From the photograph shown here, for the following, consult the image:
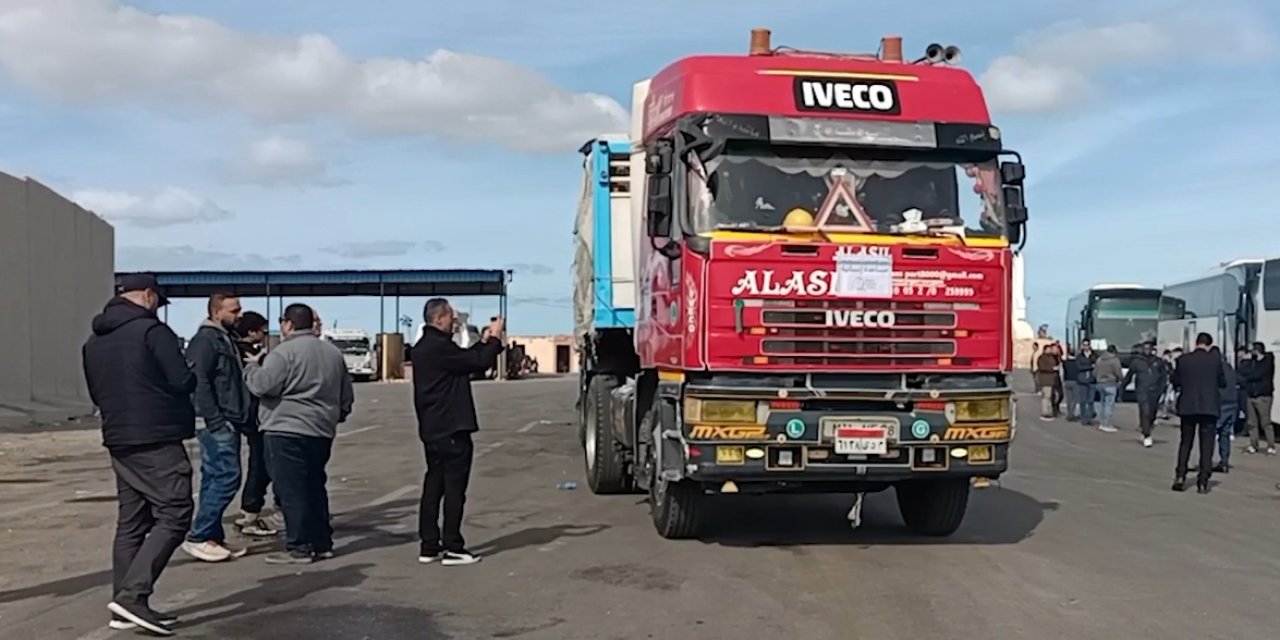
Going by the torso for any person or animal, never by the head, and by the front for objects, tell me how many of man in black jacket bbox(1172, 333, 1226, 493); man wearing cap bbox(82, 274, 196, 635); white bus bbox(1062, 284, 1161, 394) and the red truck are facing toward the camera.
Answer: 2

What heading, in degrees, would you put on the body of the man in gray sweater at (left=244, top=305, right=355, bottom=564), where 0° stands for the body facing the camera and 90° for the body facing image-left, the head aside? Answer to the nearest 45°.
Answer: approximately 135°

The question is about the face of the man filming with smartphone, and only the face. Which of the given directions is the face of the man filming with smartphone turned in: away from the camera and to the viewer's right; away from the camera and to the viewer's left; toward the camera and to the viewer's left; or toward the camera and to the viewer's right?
away from the camera and to the viewer's right

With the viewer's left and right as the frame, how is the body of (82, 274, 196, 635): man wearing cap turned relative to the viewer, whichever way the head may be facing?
facing away from the viewer and to the right of the viewer

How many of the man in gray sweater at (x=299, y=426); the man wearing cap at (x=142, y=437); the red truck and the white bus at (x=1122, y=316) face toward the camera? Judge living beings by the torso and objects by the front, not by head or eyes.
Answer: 2

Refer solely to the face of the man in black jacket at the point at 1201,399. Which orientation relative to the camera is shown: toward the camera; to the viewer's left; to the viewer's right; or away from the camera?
away from the camera

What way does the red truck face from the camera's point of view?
toward the camera

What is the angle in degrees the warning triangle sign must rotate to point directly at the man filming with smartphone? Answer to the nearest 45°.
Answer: approximately 90° to its right

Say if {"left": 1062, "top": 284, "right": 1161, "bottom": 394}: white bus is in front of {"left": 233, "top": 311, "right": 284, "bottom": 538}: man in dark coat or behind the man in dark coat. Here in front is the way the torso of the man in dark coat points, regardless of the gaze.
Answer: in front

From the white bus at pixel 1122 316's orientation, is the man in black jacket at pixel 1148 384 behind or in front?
in front

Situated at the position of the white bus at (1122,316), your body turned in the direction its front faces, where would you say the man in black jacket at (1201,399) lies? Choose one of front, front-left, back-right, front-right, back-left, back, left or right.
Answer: front

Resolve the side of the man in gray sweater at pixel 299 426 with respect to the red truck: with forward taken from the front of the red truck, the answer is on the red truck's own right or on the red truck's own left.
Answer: on the red truck's own right

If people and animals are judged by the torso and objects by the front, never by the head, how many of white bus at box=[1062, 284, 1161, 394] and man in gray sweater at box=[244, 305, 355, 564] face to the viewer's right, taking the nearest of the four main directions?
0
